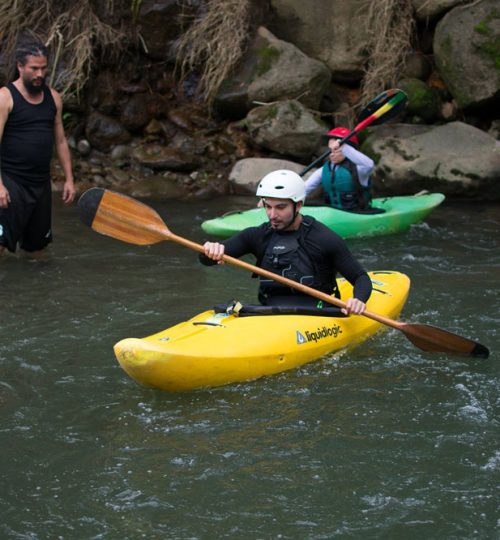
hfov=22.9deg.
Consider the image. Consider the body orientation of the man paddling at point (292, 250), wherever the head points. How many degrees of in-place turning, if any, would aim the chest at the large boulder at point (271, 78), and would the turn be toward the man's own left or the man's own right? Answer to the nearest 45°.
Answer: approximately 135° to the man's own right

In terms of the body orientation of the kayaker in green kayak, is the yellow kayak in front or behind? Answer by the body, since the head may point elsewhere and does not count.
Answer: in front

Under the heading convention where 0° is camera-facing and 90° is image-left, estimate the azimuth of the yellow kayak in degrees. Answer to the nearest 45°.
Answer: approximately 45°

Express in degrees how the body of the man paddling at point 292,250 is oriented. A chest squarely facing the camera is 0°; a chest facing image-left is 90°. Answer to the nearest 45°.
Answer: approximately 45°

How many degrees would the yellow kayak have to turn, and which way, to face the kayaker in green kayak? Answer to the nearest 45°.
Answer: approximately 135° to its right

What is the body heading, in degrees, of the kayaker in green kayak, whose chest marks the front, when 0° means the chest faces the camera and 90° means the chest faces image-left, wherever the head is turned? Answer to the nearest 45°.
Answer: approximately 45°
